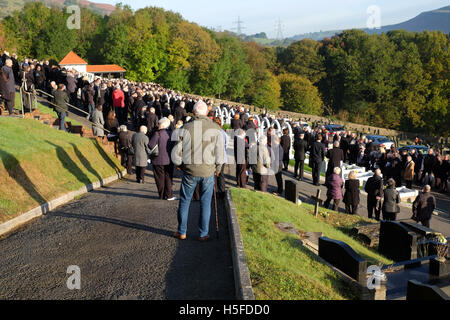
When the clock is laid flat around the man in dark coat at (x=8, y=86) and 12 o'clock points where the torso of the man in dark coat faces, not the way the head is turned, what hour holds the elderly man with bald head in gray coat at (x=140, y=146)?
The elderly man with bald head in gray coat is roughly at 2 o'clock from the man in dark coat.

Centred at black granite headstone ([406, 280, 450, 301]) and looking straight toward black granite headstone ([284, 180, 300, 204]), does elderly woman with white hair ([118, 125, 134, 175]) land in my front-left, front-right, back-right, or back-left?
front-left

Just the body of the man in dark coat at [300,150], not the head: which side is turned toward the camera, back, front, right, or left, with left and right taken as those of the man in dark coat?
back

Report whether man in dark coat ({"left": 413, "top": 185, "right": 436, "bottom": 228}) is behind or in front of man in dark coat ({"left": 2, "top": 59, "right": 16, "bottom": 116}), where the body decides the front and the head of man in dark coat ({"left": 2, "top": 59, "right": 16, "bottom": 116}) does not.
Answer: in front

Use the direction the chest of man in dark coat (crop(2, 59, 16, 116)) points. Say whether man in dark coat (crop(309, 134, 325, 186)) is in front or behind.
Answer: in front

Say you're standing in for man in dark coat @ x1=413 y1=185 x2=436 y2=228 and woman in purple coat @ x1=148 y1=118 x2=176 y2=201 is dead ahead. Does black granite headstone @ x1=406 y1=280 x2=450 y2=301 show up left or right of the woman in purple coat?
left

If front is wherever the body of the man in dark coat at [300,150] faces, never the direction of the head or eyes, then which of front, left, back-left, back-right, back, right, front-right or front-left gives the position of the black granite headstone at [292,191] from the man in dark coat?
back

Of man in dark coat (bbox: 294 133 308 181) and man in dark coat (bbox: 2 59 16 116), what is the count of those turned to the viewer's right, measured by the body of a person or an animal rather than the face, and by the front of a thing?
1

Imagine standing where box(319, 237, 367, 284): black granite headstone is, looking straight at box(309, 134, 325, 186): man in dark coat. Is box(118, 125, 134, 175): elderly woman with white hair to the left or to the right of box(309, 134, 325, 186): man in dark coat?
left

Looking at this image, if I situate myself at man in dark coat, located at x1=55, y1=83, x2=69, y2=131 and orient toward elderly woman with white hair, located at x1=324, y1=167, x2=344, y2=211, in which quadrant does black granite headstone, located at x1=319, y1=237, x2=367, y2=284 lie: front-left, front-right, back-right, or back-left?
front-right

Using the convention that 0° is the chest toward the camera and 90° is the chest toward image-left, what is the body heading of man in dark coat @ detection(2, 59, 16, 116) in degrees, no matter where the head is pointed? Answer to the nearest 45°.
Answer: approximately 270°

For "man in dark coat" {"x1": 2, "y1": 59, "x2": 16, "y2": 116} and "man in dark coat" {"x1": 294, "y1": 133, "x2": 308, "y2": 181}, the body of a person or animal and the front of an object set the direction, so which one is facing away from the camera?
"man in dark coat" {"x1": 294, "y1": 133, "x2": 308, "y2": 181}
